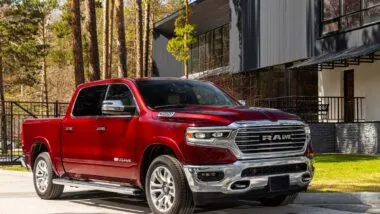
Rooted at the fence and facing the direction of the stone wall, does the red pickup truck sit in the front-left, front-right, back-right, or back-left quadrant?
front-right

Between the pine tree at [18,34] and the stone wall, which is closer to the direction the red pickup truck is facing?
the stone wall

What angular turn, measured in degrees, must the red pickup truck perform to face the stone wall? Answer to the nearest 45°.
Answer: approximately 90° to its left

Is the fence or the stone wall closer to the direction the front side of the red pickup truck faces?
the stone wall

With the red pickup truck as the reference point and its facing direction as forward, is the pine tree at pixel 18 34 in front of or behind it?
behind

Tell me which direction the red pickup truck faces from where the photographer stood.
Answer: facing the viewer and to the right of the viewer

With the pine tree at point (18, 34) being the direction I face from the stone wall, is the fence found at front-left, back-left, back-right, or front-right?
front-left

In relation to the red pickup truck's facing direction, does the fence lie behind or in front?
behind
